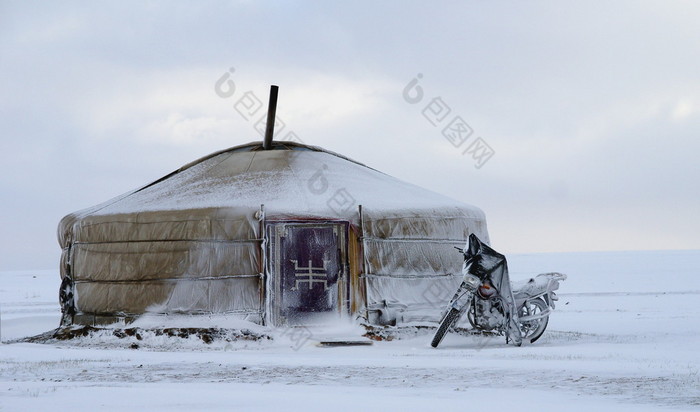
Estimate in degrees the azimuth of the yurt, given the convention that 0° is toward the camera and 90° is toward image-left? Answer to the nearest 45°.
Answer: approximately 0°

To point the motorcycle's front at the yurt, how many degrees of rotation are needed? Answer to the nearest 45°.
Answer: approximately 45° to its right

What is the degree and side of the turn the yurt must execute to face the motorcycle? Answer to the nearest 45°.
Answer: approximately 45° to its left

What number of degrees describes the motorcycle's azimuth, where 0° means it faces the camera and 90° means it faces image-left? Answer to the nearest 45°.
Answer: approximately 45°
